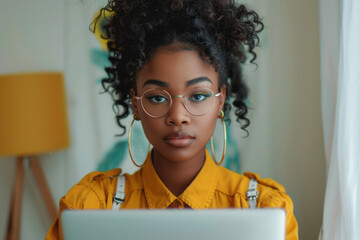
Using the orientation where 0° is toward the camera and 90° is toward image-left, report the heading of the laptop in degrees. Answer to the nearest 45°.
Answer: approximately 180°

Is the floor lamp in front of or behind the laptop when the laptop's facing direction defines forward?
in front

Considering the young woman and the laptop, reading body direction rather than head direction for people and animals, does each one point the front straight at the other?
yes

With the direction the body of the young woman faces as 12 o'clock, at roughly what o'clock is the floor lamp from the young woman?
The floor lamp is roughly at 5 o'clock from the young woman.

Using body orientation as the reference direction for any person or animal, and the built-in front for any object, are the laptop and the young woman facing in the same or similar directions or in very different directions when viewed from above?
very different directions

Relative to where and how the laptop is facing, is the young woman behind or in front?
in front

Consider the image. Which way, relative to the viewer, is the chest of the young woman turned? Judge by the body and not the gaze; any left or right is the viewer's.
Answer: facing the viewer

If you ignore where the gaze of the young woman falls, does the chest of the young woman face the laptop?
yes

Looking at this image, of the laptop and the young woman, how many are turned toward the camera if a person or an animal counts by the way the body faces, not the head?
1

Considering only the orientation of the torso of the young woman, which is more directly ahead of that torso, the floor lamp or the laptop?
the laptop
